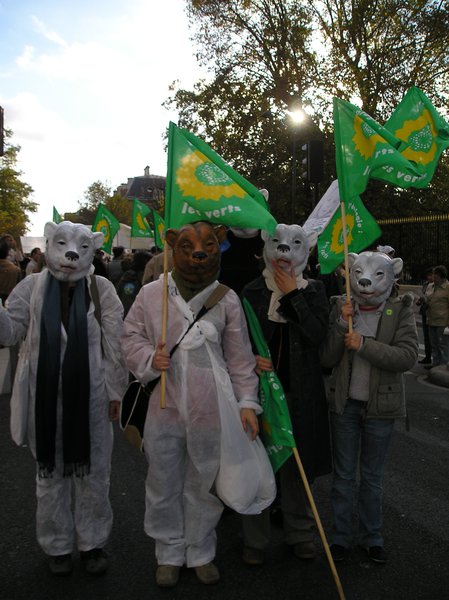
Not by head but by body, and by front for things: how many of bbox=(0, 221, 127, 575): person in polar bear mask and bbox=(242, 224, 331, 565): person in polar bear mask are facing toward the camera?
2

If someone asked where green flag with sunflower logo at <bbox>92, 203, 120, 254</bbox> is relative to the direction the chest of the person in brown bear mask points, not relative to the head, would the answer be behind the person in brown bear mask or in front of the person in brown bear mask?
behind

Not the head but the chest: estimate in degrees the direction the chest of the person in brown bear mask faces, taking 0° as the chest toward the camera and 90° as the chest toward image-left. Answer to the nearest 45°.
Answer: approximately 0°

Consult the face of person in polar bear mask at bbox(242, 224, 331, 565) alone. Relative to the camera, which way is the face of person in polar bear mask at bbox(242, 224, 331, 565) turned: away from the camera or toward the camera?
toward the camera

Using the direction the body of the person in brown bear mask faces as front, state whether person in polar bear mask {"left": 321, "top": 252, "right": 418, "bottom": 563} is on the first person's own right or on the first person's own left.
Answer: on the first person's own left

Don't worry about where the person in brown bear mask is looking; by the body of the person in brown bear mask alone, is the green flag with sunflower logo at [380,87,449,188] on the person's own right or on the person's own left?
on the person's own left

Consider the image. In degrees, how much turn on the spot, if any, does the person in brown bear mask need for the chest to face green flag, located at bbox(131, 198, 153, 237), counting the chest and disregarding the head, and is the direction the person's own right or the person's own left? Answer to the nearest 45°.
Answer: approximately 180°

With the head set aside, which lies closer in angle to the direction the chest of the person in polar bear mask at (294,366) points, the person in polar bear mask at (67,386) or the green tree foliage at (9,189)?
the person in polar bear mask

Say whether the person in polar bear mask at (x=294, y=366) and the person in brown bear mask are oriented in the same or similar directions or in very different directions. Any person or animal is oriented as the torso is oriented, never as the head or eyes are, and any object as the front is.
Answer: same or similar directions

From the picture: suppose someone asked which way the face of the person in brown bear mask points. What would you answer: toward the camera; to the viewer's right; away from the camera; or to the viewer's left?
toward the camera

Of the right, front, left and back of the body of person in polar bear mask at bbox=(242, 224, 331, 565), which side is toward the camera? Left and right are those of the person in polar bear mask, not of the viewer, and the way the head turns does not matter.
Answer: front
